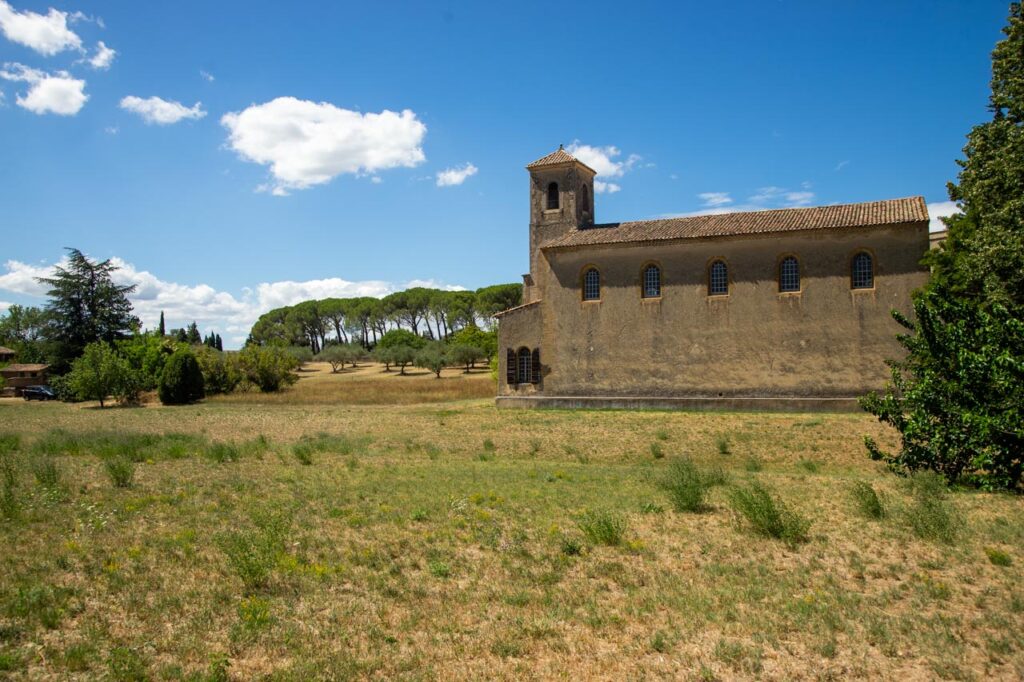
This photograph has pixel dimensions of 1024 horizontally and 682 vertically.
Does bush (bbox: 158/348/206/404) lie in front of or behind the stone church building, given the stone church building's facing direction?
behind

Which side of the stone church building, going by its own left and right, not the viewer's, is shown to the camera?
right
